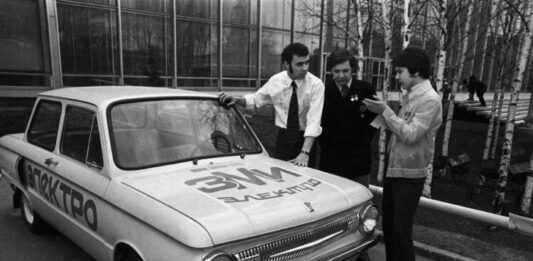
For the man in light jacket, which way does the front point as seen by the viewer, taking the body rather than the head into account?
to the viewer's left

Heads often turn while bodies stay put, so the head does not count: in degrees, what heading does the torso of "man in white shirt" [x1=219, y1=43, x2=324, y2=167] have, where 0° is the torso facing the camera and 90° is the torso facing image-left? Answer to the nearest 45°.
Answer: approximately 0°

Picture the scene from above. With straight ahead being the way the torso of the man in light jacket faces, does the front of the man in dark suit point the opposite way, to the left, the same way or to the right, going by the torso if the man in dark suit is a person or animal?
to the left

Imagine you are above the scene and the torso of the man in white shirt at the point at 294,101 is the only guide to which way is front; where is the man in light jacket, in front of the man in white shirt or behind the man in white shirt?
in front

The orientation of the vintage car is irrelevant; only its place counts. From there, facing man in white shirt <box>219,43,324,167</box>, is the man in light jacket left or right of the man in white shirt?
right

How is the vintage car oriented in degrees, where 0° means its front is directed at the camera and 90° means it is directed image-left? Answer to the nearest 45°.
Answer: approximately 315°

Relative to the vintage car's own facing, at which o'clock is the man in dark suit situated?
The man in dark suit is roughly at 10 o'clock from the vintage car.

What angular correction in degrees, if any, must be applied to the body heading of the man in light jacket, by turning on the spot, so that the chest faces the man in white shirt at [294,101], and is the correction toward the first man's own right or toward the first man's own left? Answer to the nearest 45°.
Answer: approximately 45° to the first man's own right

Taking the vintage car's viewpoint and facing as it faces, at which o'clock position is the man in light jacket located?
The man in light jacket is roughly at 11 o'clock from the vintage car.

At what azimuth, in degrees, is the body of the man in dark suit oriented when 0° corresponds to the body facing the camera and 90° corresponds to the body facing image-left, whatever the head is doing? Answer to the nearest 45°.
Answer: approximately 0°

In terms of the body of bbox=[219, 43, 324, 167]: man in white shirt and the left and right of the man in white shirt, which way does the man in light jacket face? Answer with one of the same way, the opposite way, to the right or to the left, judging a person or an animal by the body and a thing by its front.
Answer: to the right

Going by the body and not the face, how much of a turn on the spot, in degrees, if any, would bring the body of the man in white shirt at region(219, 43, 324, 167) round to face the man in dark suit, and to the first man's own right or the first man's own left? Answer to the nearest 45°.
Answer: approximately 90° to the first man's own left
